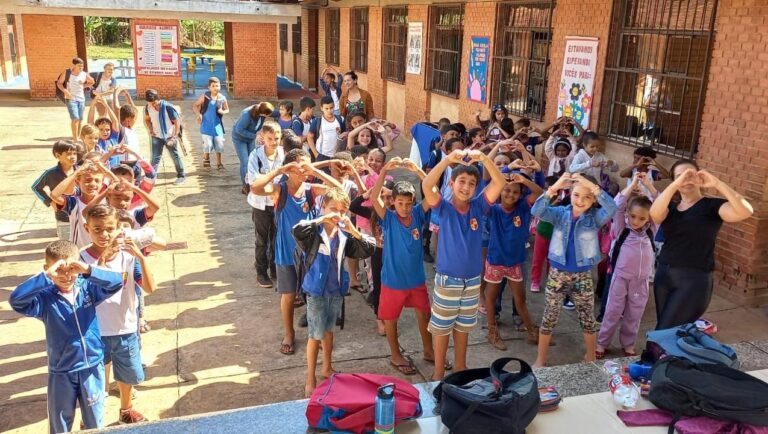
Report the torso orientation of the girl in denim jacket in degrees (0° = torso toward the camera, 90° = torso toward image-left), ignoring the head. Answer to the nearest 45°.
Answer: approximately 0°

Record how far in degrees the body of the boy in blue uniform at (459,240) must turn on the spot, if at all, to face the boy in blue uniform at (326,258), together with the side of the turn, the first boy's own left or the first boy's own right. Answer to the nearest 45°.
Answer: approximately 90° to the first boy's own right

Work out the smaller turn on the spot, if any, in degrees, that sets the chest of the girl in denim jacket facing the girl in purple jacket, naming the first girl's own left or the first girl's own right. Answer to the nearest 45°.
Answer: approximately 135° to the first girl's own left

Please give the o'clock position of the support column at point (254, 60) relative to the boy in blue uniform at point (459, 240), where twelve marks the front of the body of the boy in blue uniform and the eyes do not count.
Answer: The support column is roughly at 5 o'clock from the boy in blue uniform.

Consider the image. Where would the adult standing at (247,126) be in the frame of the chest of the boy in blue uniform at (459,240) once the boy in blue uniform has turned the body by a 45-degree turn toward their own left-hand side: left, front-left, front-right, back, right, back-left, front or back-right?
back

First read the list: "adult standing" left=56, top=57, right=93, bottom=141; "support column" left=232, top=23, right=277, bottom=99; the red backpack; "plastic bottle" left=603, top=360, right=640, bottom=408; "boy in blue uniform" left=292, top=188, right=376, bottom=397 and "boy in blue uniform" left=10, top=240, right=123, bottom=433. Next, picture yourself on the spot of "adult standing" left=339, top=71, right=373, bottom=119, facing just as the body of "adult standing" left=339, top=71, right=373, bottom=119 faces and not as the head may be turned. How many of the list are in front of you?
4

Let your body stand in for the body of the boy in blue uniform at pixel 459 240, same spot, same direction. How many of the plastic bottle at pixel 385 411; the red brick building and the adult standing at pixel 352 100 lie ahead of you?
1

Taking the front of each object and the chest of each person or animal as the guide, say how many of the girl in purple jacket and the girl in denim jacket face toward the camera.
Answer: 2

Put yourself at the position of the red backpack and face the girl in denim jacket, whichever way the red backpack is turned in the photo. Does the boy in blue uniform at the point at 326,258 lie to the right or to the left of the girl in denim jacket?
left

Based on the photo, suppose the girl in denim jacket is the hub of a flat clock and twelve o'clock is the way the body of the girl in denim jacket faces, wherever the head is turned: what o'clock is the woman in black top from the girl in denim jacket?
The woman in black top is roughly at 9 o'clock from the girl in denim jacket.

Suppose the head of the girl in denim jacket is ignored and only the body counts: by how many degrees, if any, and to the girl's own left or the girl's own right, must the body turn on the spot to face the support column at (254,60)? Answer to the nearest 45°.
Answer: approximately 135° to the girl's own right
